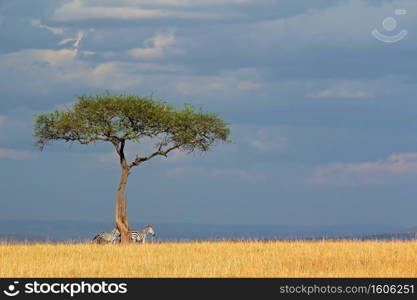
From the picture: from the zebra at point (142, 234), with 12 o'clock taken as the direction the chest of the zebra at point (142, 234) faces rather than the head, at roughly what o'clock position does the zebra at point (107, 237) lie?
the zebra at point (107, 237) is roughly at 6 o'clock from the zebra at point (142, 234).

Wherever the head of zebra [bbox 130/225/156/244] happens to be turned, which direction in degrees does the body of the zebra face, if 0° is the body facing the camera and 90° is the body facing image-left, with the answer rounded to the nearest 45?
approximately 270°
